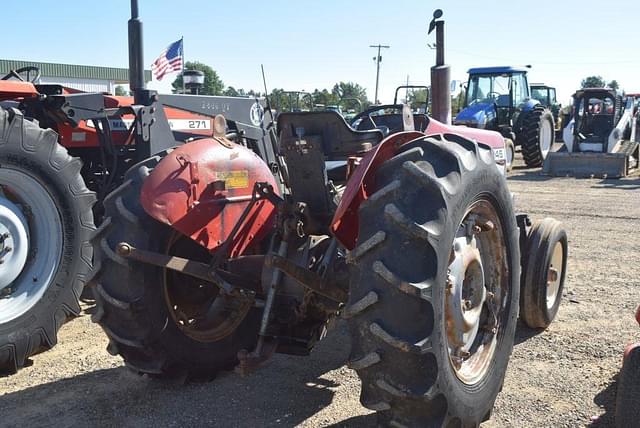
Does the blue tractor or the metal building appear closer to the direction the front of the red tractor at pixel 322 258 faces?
the blue tractor

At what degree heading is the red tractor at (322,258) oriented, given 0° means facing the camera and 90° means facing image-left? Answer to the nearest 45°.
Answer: approximately 225°

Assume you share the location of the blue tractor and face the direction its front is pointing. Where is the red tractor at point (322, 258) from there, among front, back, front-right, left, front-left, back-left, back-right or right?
front-left

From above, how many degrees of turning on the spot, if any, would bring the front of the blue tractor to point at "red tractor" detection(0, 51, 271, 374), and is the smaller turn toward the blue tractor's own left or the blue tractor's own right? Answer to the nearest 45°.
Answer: approximately 45° to the blue tractor's own left

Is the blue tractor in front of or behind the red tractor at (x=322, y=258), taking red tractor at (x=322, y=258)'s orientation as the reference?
in front

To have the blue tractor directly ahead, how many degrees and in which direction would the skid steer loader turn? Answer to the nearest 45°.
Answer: approximately 90° to its right

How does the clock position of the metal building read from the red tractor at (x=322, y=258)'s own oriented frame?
The metal building is roughly at 10 o'clock from the red tractor.

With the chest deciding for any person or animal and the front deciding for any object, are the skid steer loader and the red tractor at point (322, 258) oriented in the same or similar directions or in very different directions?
very different directions
